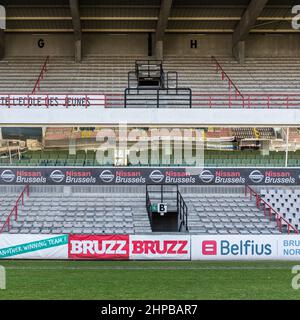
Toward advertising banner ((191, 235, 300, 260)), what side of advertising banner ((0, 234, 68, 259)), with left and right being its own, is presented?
left

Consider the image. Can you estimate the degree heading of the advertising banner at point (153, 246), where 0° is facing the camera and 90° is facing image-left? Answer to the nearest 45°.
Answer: approximately 0°

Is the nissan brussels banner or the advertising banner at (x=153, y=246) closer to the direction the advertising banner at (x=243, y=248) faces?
the advertising banner

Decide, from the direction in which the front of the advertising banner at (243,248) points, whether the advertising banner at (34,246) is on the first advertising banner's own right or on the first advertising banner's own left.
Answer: on the first advertising banner's own right

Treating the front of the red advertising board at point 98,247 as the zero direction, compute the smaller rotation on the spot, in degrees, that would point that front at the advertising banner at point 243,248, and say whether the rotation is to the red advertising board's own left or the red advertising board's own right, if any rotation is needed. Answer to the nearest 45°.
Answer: approximately 90° to the red advertising board's own left

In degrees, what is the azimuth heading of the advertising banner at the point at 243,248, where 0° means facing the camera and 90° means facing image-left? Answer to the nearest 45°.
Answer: approximately 0°
